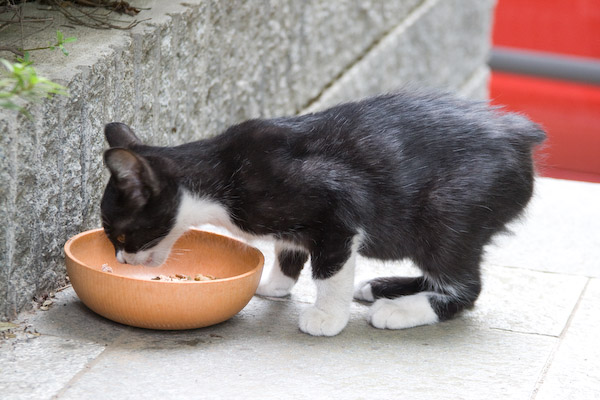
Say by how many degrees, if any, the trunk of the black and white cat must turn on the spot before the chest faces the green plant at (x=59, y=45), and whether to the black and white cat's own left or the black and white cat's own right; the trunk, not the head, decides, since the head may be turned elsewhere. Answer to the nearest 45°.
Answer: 0° — it already faces it

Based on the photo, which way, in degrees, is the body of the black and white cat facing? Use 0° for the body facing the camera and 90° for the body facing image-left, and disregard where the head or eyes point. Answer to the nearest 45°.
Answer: approximately 90°
